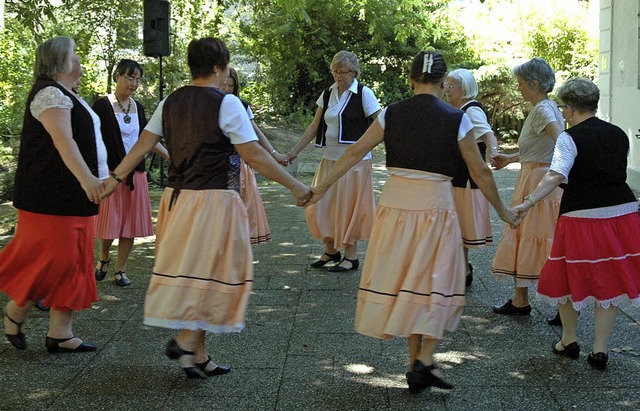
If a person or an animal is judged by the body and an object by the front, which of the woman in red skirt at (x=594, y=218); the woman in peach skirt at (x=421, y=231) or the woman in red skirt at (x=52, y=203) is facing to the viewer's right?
the woman in red skirt at (x=52, y=203)

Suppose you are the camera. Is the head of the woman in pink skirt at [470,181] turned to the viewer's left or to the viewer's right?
to the viewer's left

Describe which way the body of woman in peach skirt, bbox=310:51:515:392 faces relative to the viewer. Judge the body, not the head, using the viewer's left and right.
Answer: facing away from the viewer

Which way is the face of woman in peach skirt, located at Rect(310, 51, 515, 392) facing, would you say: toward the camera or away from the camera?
away from the camera

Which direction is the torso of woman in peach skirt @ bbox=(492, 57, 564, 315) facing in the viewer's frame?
to the viewer's left

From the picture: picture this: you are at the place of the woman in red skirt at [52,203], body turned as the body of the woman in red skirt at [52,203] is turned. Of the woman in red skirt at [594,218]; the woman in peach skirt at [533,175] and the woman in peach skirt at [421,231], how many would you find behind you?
0

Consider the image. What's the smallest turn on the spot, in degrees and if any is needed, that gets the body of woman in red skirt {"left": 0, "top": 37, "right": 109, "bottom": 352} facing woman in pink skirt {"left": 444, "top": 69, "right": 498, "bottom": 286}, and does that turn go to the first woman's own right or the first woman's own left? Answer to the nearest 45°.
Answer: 0° — they already face them

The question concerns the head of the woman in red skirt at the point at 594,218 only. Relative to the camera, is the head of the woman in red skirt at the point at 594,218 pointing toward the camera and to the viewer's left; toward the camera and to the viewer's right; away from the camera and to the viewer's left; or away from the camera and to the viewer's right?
away from the camera and to the viewer's left

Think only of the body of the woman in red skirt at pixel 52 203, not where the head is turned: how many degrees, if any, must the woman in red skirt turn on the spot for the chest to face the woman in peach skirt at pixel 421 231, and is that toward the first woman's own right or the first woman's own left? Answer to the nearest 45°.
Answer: approximately 45° to the first woman's own right

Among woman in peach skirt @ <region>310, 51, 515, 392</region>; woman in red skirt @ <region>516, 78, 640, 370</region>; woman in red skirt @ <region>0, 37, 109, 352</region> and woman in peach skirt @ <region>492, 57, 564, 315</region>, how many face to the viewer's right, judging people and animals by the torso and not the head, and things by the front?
1

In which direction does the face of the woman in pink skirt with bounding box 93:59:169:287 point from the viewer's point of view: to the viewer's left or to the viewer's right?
to the viewer's right

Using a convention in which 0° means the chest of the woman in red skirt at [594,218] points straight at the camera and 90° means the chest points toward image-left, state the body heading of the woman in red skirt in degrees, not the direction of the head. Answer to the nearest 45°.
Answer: approximately 135°

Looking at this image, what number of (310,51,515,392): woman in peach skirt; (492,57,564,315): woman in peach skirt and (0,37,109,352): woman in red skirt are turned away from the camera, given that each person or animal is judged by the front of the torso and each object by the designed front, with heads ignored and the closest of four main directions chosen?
1

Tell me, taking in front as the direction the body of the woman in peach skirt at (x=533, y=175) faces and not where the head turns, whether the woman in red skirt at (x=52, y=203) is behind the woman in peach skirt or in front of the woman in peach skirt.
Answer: in front

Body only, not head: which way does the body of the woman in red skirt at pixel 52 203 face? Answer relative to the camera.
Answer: to the viewer's right

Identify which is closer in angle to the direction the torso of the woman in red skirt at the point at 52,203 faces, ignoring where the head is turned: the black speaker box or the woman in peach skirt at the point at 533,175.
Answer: the woman in peach skirt
